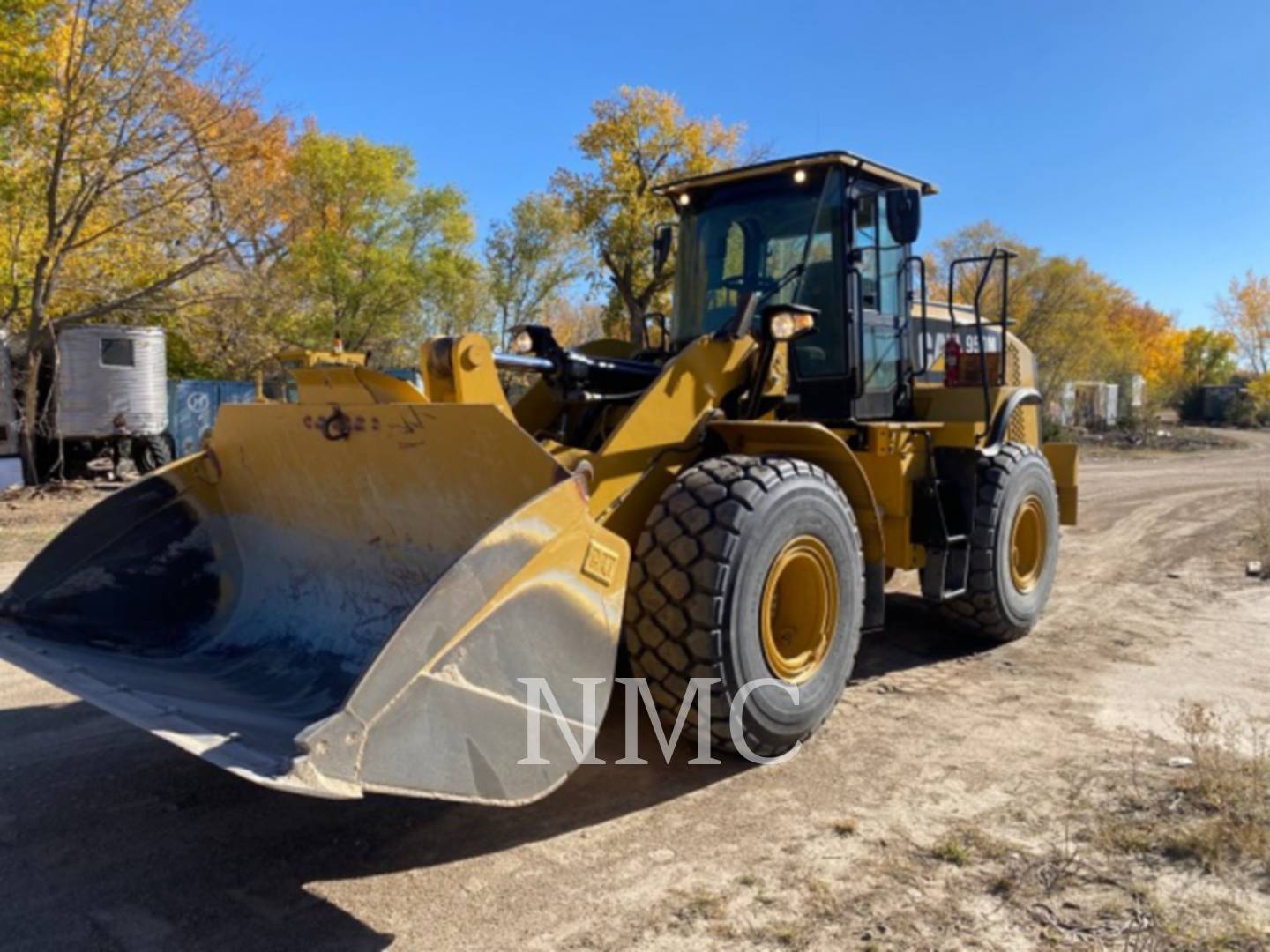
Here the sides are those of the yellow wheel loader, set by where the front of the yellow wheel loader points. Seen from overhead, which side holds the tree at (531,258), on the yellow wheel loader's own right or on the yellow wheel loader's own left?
on the yellow wheel loader's own right

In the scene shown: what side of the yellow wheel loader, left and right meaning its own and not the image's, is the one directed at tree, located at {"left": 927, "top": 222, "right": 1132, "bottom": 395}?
back

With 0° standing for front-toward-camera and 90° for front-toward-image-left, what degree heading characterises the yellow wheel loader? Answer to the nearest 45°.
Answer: approximately 45°

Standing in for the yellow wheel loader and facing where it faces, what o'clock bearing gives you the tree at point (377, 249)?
The tree is roughly at 4 o'clock from the yellow wheel loader.

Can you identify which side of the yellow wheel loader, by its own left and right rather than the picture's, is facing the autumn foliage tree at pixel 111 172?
right

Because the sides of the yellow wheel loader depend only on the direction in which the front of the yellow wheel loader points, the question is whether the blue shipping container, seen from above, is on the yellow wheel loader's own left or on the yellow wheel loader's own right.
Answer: on the yellow wheel loader's own right
